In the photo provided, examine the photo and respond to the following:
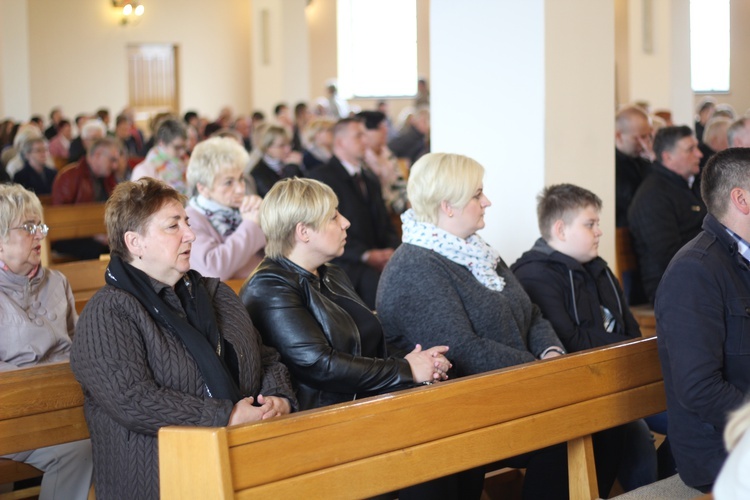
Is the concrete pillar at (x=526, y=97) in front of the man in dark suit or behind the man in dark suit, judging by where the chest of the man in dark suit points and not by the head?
in front

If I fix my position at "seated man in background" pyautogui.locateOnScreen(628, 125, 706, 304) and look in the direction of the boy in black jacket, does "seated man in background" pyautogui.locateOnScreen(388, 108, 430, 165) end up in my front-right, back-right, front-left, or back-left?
back-right

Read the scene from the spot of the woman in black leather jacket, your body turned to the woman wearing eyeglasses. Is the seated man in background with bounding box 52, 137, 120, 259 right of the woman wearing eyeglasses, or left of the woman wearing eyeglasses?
right

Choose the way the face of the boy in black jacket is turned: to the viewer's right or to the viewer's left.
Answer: to the viewer's right

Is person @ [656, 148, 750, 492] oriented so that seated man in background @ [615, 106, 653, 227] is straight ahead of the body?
no

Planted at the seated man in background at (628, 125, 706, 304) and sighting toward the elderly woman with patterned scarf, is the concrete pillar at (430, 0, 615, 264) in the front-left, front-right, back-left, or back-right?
front-left

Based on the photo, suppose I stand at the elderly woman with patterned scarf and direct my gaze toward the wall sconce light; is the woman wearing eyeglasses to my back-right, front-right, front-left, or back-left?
back-left

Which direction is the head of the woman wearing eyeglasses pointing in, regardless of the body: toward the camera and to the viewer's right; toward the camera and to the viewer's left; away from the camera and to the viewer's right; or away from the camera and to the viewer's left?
toward the camera and to the viewer's right

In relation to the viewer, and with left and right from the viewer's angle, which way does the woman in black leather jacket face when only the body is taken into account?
facing to the right of the viewer

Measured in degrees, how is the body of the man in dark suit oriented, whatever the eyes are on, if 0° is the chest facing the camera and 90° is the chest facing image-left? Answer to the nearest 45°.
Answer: approximately 315°

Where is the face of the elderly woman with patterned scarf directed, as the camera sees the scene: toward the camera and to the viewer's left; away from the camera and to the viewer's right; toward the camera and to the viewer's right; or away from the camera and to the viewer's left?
toward the camera and to the viewer's right
